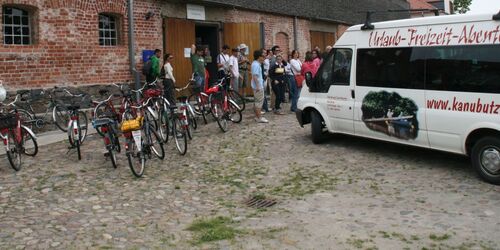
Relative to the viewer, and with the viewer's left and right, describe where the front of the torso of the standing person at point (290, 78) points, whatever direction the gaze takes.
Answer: facing the viewer and to the left of the viewer

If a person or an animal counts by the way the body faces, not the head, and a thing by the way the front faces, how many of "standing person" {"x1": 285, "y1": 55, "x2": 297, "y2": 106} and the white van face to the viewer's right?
0

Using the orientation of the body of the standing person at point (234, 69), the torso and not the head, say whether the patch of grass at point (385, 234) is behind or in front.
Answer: in front

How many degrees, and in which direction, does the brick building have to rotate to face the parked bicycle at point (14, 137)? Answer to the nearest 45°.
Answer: approximately 45° to its right
